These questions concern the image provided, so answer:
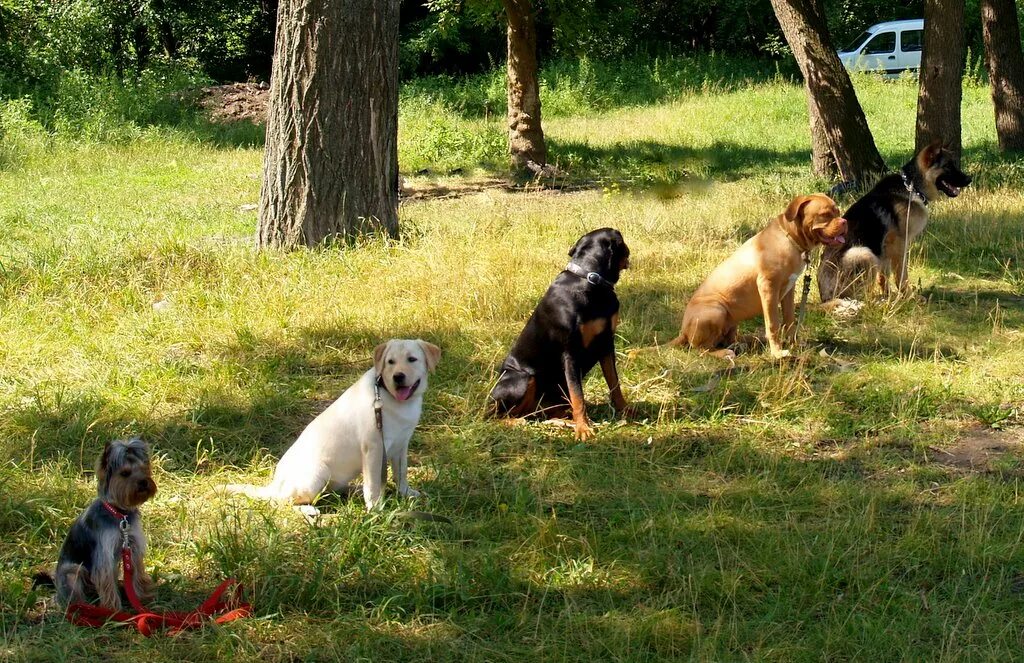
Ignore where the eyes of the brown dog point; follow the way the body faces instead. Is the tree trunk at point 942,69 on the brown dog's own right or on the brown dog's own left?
on the brown dog's own left

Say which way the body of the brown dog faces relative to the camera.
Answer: to the viewer's right

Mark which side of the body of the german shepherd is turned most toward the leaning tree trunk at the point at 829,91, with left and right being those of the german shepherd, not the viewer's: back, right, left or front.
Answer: left

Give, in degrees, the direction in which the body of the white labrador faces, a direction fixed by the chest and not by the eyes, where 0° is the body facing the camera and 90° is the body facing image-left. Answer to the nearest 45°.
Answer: approximately 315°

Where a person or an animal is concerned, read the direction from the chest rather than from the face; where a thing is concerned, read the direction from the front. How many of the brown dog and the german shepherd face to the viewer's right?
2

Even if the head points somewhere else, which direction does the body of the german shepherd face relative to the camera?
to the viewer's right
